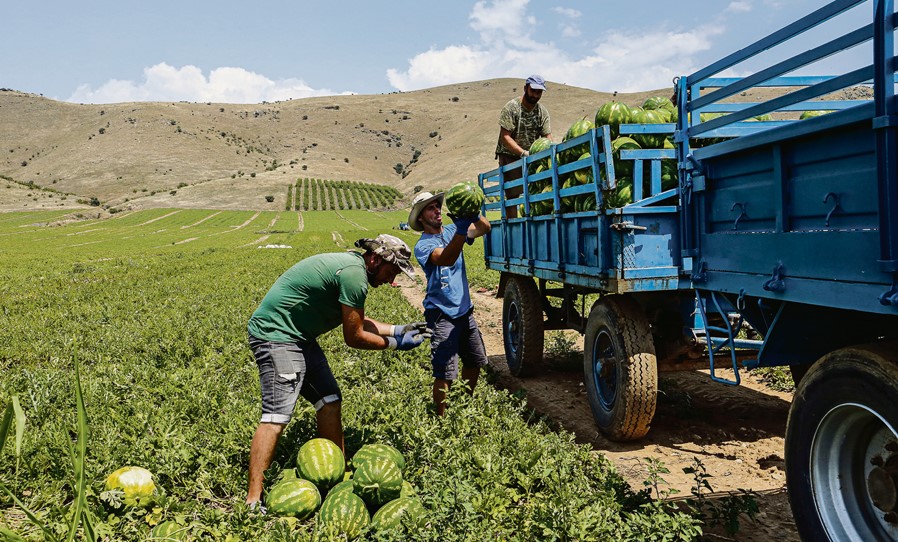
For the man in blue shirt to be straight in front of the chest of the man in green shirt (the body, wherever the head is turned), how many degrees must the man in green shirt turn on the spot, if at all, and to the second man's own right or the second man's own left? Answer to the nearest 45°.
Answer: approximately 45° to the second man's own left

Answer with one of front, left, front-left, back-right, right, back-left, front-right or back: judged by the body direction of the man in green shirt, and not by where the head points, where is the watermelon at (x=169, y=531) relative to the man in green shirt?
back-right

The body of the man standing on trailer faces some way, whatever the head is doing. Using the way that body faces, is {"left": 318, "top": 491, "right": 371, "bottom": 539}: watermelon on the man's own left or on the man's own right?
on the man's own right

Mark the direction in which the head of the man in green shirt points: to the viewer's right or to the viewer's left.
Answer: to the viewer's right

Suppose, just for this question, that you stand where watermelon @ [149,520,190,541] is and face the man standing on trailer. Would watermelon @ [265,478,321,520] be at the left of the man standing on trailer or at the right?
right

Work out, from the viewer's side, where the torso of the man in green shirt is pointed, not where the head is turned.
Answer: to the viewer's right

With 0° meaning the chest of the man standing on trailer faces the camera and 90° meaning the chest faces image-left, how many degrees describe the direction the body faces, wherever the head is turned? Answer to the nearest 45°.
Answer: approximately 315°
